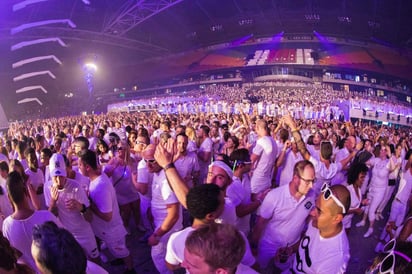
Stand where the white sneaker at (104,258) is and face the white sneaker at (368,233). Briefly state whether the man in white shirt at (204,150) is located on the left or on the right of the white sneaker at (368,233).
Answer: left

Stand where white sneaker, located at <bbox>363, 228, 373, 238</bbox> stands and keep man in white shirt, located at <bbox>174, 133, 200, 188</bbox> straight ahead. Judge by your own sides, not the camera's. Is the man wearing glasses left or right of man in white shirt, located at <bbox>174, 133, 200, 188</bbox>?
left

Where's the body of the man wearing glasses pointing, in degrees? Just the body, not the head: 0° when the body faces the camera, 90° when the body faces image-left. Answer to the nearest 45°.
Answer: approximately 315°

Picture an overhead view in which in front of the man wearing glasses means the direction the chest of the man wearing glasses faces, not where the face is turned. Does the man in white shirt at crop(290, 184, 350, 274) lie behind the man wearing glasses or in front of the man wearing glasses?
in front

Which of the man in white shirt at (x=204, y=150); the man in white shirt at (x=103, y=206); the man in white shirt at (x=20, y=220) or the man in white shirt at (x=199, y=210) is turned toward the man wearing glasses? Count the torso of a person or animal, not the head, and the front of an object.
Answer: the man in white shirt at (x=199, y=210)

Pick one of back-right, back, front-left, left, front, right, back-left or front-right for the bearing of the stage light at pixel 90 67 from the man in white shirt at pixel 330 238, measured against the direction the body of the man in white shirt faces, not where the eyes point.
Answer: right

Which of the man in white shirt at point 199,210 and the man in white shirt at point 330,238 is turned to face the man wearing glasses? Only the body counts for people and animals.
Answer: the man in white shirt at point 199,210
